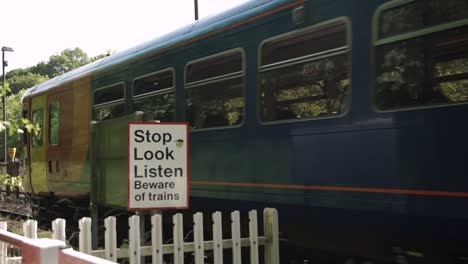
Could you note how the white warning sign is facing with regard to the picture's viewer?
facing the viewer
